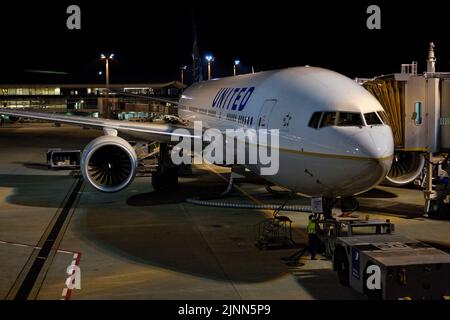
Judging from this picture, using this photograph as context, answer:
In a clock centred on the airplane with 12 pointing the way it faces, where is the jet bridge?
The jet bridge is roughly at 11 o'clock from the airplane.

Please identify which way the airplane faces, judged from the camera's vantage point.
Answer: facing the viewer and to the right of the viewer

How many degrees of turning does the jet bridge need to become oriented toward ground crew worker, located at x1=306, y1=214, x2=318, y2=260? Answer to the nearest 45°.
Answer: approximately 45° to its left

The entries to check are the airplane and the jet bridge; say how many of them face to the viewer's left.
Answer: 1

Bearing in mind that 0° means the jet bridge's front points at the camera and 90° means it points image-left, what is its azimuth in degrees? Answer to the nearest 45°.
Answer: approximately 90°

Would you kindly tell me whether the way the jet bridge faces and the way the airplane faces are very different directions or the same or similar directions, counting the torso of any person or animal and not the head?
very different directions
